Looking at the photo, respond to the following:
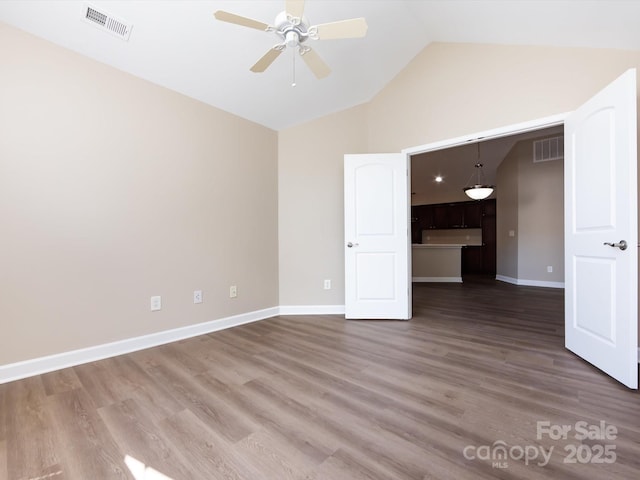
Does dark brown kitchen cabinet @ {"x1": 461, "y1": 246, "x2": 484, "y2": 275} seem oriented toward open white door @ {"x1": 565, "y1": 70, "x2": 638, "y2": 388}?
yes

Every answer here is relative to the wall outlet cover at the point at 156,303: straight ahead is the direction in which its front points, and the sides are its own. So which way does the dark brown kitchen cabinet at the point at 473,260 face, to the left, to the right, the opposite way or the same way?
to the right

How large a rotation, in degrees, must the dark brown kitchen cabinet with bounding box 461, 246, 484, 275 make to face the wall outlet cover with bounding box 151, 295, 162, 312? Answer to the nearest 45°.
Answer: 0° — it already faces it

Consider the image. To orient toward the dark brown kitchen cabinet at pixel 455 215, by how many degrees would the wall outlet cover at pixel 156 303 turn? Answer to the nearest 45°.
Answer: approximately 45° to its left

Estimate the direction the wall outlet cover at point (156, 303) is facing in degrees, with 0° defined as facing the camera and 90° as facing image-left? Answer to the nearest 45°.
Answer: approximately 315°

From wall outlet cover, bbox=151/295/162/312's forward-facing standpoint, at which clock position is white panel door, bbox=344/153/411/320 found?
The white panel door is roughly at 11 o'clock from the wall outlet cover.
